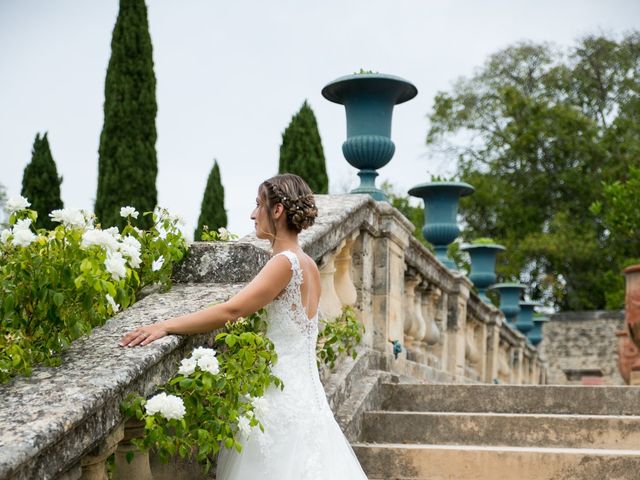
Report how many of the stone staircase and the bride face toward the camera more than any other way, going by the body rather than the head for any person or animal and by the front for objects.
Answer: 1

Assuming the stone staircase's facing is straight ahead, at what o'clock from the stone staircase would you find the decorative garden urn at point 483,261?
The decorative garden urn is roughly at 6 o'clock from the stone staircase.

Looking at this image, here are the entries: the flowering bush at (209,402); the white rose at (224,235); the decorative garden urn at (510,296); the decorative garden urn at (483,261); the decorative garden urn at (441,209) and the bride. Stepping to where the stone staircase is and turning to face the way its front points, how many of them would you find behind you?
3

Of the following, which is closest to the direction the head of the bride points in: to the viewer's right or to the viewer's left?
to the viewer's left

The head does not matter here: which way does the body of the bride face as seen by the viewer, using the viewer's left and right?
facing away from the viewer and to the left of the viewer

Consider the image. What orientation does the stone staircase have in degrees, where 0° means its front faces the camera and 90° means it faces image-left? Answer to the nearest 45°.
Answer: approximately 0°

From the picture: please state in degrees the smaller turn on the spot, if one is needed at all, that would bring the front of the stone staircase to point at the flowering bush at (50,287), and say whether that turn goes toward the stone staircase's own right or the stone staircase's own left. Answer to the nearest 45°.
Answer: approximately 45° to the stone staircase's own right

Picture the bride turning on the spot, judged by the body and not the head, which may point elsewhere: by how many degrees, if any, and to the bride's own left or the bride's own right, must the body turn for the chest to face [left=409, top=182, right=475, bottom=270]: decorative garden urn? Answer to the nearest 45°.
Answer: approximately 45° to the bride's own right

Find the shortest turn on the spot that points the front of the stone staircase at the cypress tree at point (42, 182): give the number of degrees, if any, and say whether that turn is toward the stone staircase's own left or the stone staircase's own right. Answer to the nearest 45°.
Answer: approximately 135° to the stone staircase's own right

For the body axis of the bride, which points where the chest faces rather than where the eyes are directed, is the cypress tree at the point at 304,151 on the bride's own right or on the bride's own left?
on the bride's own right

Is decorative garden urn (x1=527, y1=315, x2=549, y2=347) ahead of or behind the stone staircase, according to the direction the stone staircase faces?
behind
